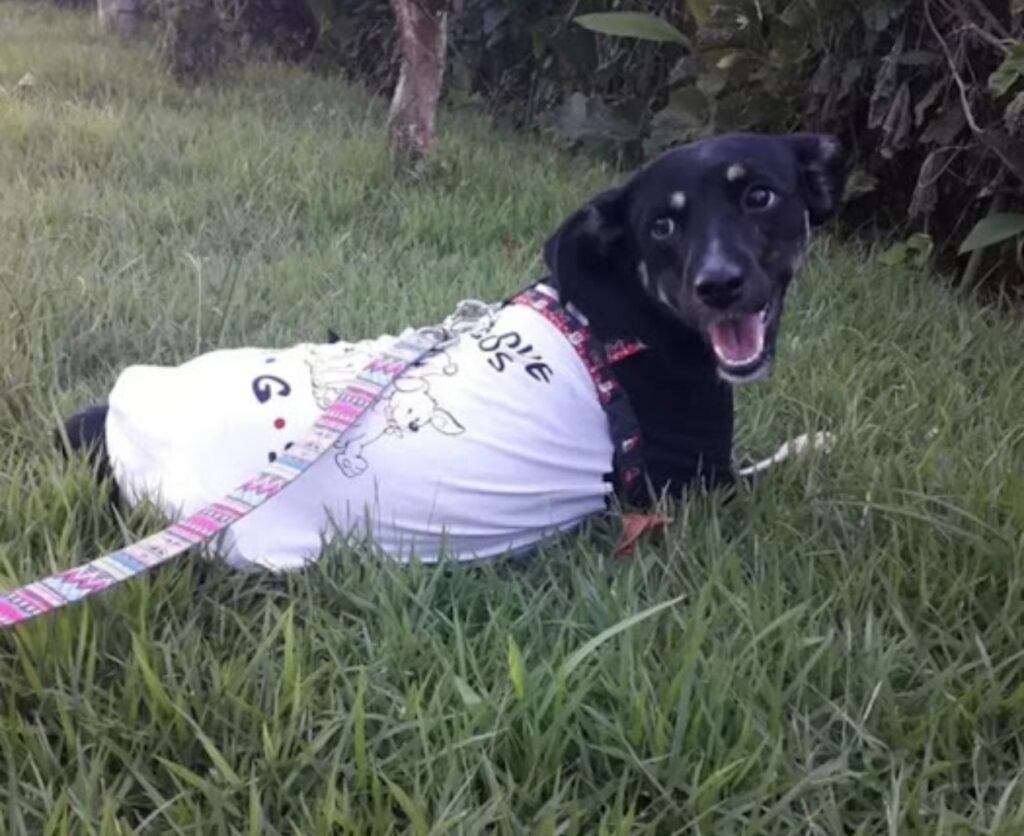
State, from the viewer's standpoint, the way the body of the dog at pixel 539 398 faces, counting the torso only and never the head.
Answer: to the viewer's right

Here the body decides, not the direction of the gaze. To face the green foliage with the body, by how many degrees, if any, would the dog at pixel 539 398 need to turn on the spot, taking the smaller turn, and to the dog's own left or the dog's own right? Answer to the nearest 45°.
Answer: approximately 45° to the dog's own left

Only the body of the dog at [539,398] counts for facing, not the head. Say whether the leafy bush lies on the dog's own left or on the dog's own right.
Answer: on the dog's own left

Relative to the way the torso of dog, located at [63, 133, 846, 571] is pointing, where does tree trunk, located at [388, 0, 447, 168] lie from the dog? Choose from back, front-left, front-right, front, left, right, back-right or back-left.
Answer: left

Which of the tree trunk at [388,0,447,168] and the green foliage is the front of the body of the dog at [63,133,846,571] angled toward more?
the green foliage
